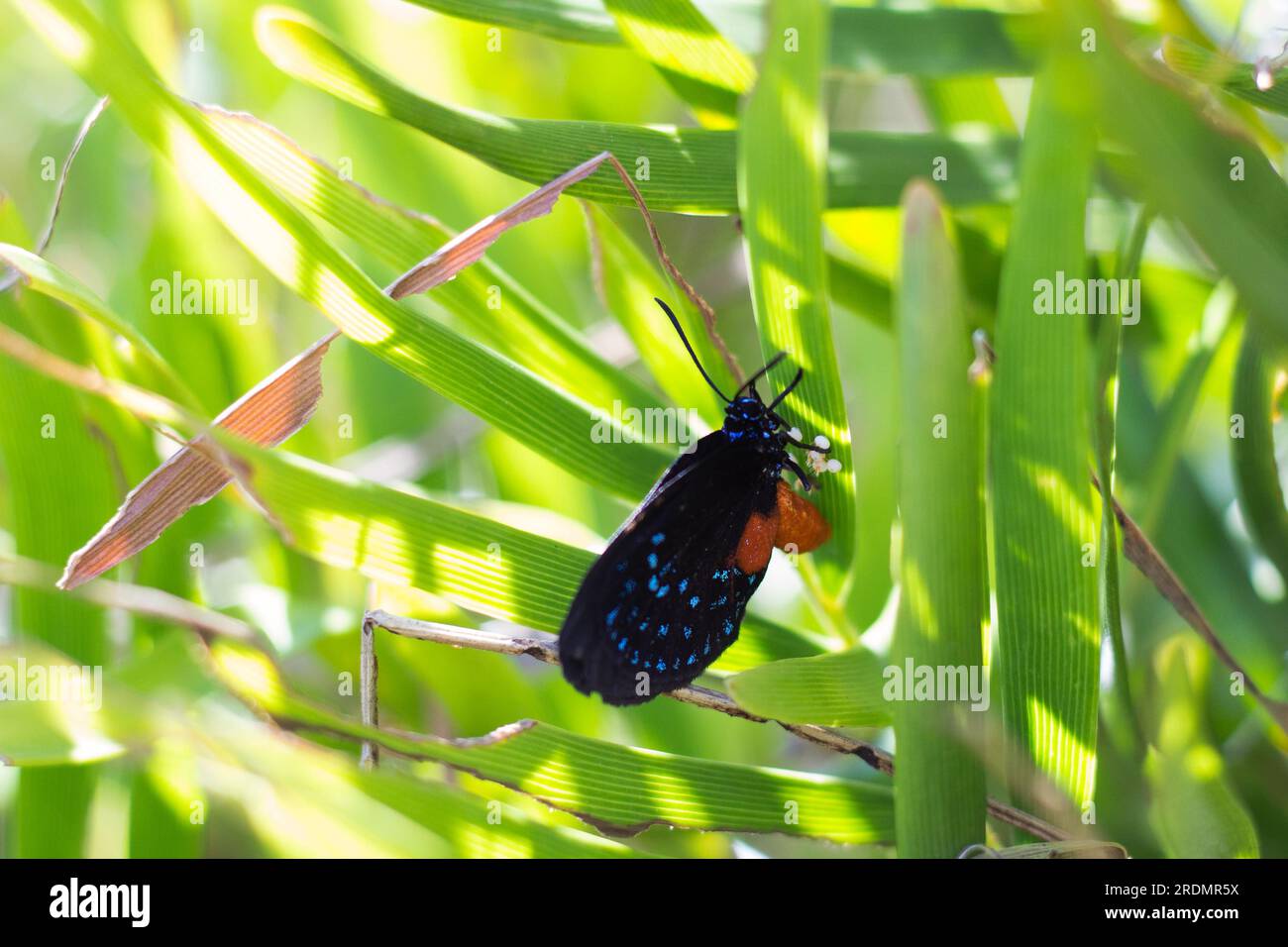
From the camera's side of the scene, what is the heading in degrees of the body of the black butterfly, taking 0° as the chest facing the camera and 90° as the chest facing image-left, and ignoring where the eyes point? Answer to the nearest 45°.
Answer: approximately 270°
